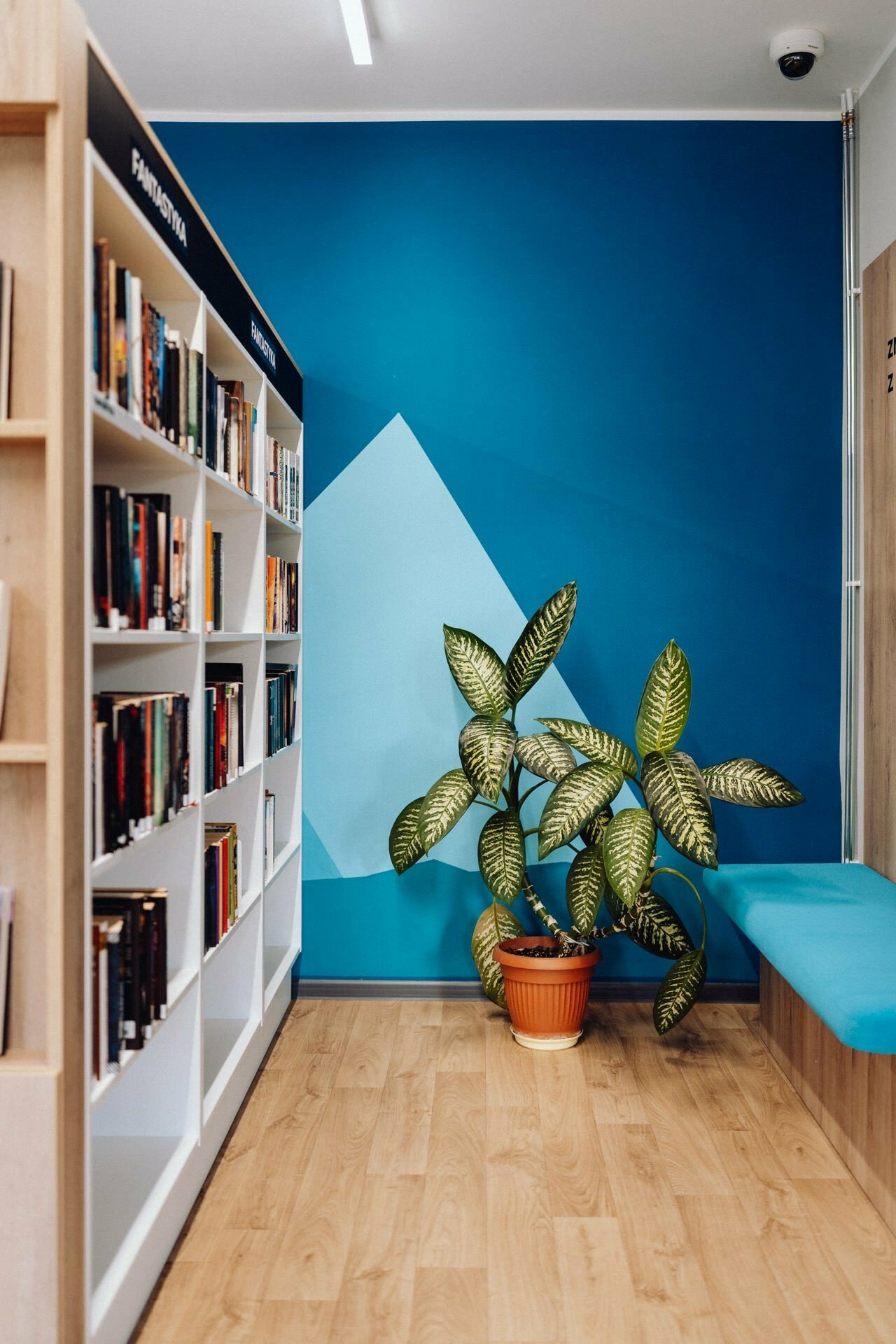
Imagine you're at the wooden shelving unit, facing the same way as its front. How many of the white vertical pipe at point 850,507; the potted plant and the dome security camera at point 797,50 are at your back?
0

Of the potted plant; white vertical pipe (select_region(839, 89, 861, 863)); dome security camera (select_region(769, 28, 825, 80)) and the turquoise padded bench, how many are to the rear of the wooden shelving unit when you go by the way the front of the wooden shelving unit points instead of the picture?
0

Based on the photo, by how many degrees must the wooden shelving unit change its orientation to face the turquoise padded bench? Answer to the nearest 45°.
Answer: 0° — it already faces it

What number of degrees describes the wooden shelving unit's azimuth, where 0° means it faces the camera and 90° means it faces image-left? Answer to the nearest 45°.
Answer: approximately 270°

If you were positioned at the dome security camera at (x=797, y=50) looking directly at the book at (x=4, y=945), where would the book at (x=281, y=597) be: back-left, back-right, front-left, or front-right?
front-right
